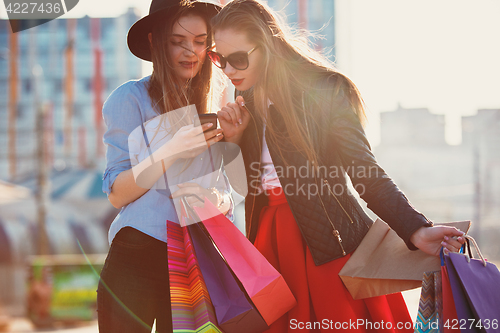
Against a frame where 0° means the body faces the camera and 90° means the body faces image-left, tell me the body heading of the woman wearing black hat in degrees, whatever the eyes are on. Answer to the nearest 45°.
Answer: approximately 315°

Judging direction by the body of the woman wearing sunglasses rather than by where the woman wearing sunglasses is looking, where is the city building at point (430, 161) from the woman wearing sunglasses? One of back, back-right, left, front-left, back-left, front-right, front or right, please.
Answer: back-right

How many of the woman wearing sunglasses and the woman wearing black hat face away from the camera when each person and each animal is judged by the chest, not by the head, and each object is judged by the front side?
0

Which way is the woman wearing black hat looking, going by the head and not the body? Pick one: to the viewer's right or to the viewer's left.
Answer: to the viewer's right

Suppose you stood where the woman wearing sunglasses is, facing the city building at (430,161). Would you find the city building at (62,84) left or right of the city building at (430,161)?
left

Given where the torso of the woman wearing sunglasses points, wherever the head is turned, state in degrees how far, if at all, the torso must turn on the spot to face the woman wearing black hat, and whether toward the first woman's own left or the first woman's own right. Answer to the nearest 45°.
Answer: approximately 45° to the first woman's own right

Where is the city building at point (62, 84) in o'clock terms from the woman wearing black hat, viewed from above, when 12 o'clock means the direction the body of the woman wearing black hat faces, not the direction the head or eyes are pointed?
The city building is roughly at 7 o'clock from the woman wearing black hat.

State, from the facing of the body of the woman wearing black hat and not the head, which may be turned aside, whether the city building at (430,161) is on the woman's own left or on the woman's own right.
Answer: on the woman's own left

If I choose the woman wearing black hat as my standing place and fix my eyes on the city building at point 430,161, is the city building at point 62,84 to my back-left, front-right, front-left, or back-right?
front-left

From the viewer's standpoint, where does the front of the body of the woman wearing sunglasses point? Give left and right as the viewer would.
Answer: facing the viewer and to the left of the viewer

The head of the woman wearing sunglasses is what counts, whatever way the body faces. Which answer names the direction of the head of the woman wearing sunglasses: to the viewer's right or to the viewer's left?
to the viewer's left

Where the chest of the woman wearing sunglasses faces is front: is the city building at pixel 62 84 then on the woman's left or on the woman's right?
on the woman's right
